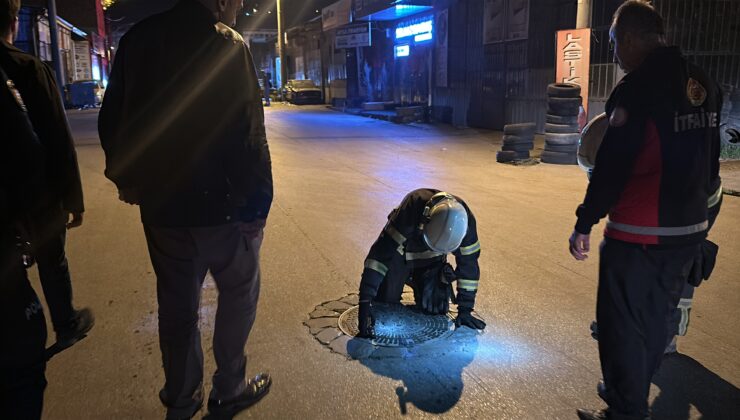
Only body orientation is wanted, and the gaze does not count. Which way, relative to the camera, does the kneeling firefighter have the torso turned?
toward the camera

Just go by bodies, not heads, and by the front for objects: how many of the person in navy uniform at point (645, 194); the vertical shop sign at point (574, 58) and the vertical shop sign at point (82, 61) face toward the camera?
2

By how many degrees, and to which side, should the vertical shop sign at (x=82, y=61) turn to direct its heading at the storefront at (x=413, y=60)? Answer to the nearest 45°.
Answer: approximately 45° to its left

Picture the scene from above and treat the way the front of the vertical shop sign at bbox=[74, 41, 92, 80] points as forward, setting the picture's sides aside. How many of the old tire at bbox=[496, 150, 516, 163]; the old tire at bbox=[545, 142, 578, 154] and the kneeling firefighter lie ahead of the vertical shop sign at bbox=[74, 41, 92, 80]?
3

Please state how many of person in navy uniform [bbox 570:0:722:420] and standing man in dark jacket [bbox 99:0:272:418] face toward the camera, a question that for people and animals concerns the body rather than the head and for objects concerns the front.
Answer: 0

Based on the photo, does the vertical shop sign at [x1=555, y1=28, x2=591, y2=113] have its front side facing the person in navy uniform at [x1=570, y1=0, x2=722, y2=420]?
yes

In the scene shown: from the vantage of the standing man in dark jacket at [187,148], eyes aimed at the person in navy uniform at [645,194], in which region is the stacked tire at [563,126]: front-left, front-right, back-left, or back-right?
front-left

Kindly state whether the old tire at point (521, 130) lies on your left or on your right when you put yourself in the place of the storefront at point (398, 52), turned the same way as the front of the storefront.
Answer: on your left

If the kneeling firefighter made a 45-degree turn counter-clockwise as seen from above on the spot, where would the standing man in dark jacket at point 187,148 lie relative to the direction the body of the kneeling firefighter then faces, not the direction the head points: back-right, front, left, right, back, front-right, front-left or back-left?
right

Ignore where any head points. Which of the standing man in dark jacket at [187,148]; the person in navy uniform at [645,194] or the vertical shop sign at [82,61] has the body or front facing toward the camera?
the vertical shop sign

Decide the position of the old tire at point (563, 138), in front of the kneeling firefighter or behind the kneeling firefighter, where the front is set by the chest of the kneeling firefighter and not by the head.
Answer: behind

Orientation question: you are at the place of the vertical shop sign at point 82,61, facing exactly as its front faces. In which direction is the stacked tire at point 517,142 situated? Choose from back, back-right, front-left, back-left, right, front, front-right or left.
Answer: front

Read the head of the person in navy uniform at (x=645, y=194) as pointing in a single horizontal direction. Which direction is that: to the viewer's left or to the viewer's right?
to the viewer's left

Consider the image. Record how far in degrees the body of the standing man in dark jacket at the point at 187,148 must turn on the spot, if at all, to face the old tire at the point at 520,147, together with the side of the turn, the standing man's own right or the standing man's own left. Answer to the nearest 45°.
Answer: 0° — they already face it

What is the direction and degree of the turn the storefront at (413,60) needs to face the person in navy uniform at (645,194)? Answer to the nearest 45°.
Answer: approximately 45° to its left

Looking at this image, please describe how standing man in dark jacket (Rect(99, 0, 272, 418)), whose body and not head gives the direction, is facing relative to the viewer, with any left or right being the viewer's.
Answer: facing away from the viewer and to the right of the viewer
